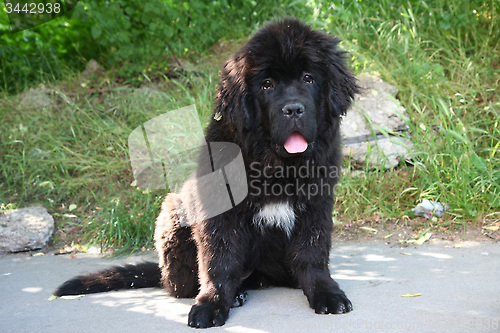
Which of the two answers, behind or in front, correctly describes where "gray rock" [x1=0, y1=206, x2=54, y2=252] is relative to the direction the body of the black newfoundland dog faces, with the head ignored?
behind

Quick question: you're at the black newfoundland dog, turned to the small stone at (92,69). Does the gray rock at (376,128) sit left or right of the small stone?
right

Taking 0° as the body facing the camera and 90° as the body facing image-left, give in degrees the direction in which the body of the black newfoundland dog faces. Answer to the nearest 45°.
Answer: approximately 315°

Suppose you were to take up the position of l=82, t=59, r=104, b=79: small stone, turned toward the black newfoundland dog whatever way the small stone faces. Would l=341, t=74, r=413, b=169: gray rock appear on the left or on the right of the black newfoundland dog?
left

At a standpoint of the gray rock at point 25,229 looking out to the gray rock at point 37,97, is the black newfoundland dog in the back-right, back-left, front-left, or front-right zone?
back-right

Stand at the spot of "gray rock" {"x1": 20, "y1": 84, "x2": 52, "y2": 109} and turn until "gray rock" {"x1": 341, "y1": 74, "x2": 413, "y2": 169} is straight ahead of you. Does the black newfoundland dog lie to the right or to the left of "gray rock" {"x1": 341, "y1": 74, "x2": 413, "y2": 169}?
right

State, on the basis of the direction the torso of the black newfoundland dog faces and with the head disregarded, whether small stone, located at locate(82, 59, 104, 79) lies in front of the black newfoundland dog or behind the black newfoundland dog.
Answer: behind

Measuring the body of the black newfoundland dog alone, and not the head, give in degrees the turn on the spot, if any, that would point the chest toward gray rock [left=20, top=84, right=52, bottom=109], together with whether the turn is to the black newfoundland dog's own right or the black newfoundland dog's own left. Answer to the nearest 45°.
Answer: approximately 180°

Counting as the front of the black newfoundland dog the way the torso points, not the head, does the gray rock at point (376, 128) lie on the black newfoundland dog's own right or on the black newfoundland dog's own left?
on the black newfoundland dog's own left

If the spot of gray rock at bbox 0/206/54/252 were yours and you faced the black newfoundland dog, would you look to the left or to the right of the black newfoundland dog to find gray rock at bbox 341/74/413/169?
left
